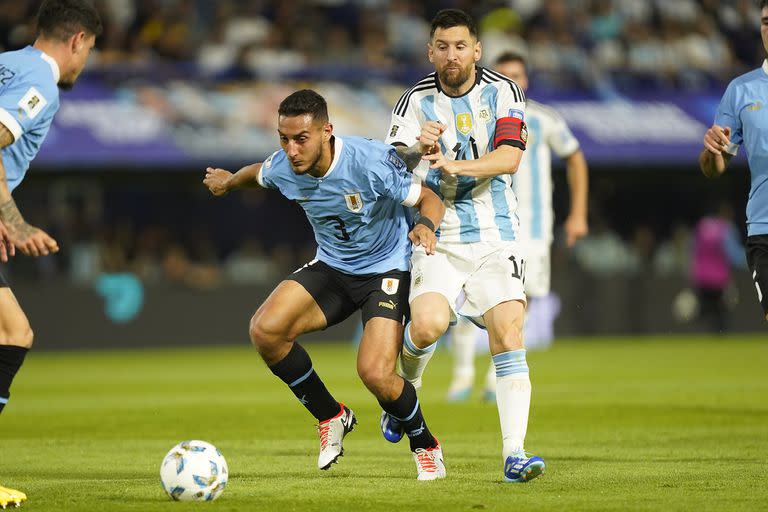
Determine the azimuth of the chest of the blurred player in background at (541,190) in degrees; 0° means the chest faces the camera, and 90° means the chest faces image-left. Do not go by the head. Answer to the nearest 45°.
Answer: approximately 45°

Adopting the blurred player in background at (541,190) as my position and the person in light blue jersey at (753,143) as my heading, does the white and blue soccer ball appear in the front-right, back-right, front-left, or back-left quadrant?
front-right

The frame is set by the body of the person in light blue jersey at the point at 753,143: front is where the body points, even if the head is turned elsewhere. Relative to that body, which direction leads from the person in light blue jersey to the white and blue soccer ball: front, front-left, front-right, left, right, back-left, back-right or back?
front-right

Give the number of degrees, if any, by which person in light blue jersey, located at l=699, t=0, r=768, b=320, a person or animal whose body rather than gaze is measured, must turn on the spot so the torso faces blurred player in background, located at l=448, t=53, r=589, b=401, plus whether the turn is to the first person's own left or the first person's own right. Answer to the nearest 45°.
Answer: approximately 135° to the first person's own right

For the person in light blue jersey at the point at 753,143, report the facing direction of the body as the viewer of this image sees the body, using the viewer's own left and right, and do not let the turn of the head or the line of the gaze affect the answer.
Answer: facing the viewer

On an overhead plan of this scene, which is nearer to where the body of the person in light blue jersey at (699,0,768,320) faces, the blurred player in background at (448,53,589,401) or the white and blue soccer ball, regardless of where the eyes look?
the white and blue soccer ball

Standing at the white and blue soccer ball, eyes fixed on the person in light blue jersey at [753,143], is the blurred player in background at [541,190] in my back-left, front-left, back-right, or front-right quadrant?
front-left

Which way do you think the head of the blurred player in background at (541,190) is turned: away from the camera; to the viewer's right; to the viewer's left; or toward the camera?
toward the camera

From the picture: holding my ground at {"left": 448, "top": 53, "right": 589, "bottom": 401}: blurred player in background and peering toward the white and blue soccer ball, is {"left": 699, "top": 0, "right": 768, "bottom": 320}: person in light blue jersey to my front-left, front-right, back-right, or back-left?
front-left

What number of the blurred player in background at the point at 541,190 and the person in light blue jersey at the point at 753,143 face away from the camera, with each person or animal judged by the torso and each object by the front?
0

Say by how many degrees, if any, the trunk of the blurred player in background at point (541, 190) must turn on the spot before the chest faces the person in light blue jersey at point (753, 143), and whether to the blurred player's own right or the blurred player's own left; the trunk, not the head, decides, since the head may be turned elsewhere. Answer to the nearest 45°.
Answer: approximately 45° to the blurred player's own left
